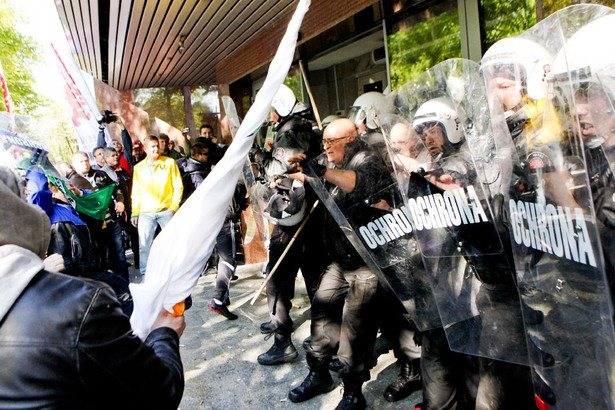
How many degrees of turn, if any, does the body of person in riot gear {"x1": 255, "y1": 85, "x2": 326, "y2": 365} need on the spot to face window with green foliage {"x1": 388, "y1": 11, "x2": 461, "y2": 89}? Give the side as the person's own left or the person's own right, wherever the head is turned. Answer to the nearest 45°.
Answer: approximately 135° to the person's own right

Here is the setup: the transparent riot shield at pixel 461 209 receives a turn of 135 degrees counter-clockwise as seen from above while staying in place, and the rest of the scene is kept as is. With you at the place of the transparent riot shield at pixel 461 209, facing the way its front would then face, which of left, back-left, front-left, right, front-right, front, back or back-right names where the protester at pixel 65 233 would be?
back

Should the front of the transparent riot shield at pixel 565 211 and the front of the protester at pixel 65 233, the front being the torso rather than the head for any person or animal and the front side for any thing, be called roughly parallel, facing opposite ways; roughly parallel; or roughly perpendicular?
roughly parallel, facing opposite ways

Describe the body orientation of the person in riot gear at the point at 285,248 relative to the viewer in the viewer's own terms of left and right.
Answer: facing to the left of the viewer

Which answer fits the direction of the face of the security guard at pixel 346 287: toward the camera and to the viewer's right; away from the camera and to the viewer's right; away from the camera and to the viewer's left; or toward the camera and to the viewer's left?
toward the camera and to the viewer's left

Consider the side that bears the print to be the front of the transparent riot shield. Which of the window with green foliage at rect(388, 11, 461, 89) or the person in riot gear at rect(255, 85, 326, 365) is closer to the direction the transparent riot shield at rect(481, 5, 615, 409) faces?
the person in riot gear

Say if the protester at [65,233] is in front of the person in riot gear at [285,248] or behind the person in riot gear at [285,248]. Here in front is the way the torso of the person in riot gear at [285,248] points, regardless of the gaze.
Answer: in front

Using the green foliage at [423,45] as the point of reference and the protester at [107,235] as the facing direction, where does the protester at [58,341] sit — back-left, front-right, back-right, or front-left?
front-left

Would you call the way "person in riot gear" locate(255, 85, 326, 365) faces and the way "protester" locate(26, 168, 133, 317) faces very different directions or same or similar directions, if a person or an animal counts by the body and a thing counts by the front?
very different directions

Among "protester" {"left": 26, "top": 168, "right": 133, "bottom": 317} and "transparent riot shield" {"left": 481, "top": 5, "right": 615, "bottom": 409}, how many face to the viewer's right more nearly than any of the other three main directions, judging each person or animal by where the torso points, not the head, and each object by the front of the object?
1

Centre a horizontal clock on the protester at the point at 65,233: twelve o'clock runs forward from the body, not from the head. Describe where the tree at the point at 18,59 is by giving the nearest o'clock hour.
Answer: The tree is roughly at 9 o'clock from the protester.

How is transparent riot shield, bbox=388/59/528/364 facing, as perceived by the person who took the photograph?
facing the viewer and to the left of the viewer

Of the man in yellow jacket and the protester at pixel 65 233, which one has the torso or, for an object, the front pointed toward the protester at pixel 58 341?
the man in yellow jacket

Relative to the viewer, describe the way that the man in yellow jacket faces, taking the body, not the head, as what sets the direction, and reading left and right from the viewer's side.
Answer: facing the viewer

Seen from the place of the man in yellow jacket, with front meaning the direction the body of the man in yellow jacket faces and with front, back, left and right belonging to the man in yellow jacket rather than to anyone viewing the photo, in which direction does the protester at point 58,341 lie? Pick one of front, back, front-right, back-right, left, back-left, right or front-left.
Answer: front

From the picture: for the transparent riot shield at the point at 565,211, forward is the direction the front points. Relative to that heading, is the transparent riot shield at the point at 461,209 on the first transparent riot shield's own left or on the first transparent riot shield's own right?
on the first transparent riot shield's own right

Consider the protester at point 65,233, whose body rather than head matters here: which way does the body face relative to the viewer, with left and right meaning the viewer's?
facing to the right of the viewer
